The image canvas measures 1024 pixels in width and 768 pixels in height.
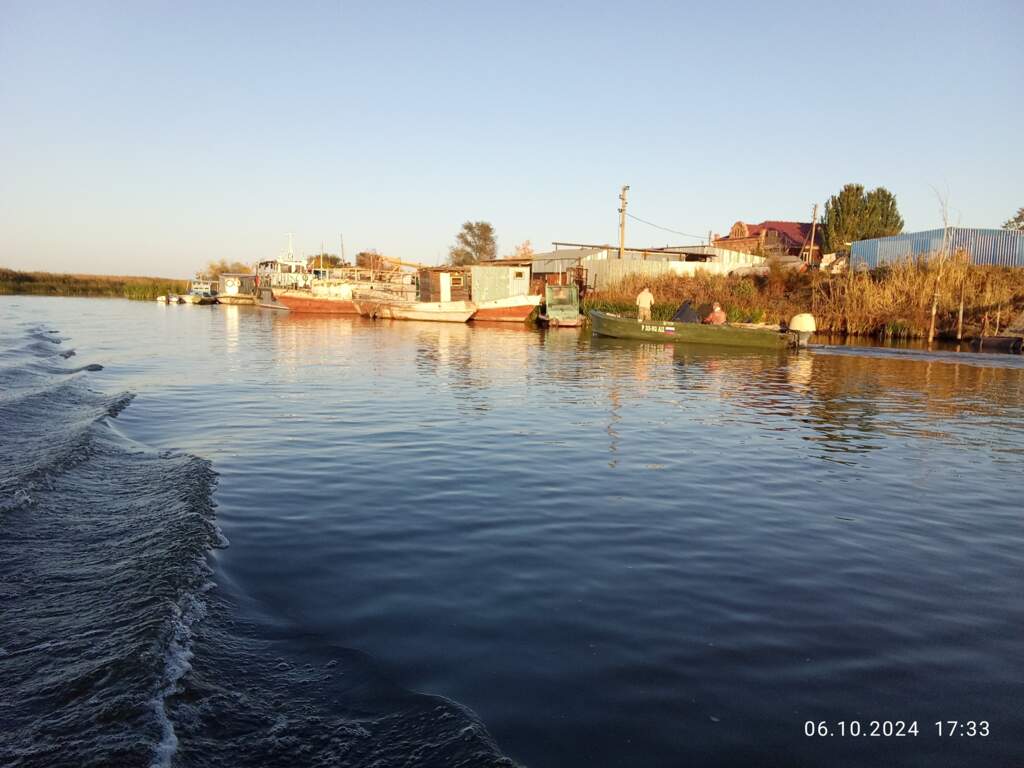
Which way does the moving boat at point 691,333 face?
to the viewer's left

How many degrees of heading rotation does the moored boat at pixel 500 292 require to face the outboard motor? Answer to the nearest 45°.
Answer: approximately 45° to its right

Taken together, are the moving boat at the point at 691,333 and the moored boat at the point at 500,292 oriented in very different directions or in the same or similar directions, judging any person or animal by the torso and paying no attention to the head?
very different directions

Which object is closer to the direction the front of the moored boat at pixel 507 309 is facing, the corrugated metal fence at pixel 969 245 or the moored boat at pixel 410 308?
the corrugated metal fence
